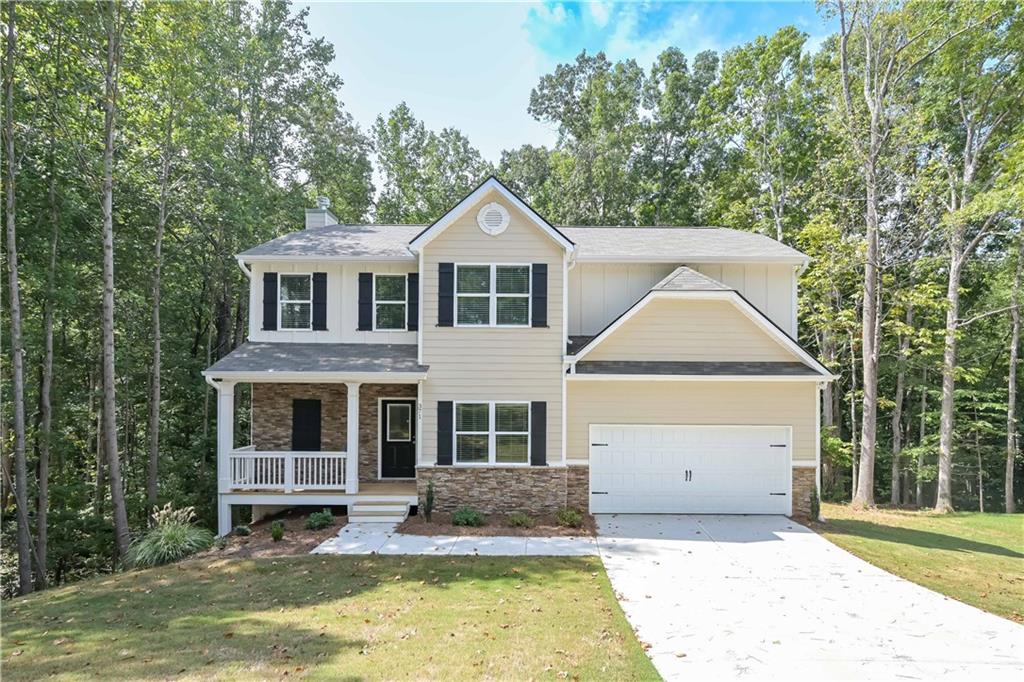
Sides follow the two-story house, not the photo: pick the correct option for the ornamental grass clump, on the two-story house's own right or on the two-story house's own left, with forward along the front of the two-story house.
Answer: on the two-story house's own right

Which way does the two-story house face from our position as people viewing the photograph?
facing the viewer
